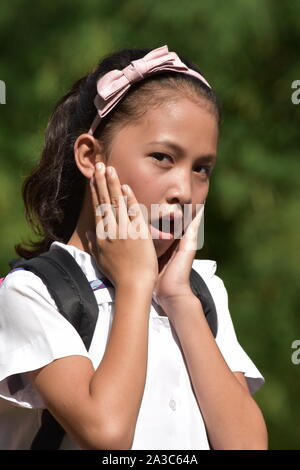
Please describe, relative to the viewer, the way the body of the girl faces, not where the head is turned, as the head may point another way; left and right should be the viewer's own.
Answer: facing the viewer and to the right of the viewer

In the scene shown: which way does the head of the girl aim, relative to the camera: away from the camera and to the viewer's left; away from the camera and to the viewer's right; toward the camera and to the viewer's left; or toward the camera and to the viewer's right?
toward the camera and to the viewer's right
